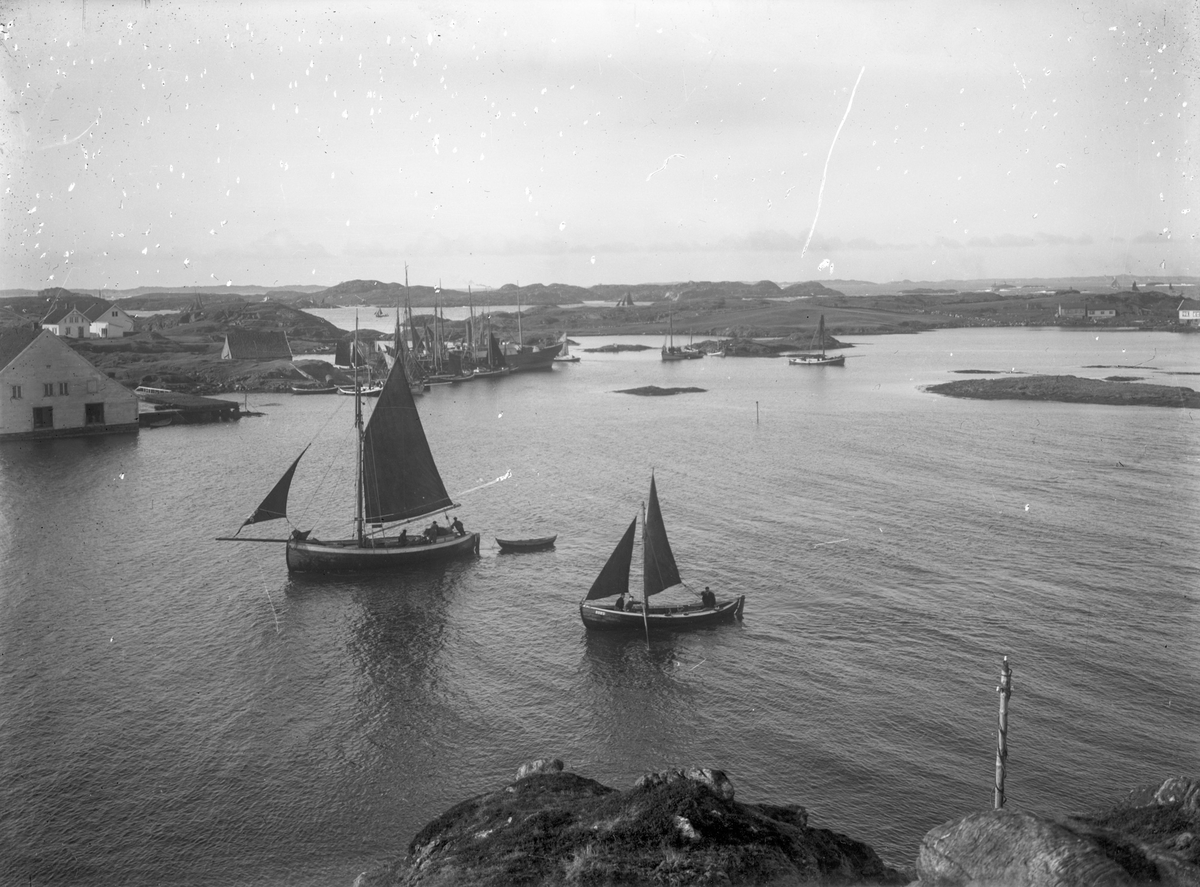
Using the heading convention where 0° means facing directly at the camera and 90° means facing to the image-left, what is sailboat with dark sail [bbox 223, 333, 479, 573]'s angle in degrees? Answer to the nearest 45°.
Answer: approximately 90°

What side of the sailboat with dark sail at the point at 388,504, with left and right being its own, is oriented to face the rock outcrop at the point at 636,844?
left

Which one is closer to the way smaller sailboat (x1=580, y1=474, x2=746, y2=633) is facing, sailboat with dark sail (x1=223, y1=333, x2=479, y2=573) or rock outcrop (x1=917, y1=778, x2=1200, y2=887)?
the sailboat with dark sail

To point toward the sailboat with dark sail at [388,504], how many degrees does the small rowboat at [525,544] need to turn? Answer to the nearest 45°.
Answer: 0° — it already faces it

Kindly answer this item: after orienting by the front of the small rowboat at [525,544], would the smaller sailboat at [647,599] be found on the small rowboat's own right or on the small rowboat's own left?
on the small rowboat's own left

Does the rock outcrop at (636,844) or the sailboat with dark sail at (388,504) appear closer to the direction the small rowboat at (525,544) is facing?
the sailboat with dark sail

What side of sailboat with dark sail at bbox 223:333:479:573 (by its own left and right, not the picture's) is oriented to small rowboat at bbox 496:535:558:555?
back

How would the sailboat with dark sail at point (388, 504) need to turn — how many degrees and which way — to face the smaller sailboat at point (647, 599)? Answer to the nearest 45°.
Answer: approximately 135° to its left

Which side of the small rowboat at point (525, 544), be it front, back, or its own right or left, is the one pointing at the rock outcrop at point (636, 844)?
left

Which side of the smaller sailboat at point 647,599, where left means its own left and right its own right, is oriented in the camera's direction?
left

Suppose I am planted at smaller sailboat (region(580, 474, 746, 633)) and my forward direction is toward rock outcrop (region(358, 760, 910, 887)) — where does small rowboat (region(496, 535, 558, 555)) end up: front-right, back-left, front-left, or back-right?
back-right

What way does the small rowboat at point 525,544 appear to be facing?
to the viewer's left
